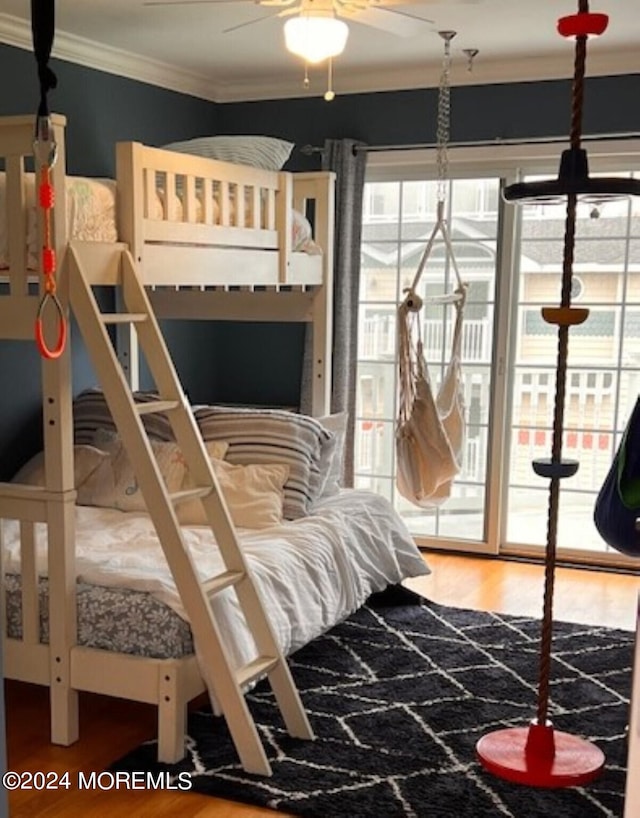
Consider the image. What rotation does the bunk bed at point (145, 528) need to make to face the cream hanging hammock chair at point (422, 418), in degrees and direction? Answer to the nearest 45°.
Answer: approximately 90° to its left

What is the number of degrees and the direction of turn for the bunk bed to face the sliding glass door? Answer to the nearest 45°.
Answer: approximately 90° to its left

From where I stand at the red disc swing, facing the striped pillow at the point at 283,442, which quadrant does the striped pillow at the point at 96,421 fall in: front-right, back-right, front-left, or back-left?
front-left

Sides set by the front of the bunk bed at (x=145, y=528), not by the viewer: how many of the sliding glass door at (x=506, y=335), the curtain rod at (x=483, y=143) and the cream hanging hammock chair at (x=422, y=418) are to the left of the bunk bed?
3

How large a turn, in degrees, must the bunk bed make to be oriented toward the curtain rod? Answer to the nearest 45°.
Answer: approximately 90° to its left

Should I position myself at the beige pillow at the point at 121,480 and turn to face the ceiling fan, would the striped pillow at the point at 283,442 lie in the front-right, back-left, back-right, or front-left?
front-left

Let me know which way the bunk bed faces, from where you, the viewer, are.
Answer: facing the viewer and to the right of the viewer

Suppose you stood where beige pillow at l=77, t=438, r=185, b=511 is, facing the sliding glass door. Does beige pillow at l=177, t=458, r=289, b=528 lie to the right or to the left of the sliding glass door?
right

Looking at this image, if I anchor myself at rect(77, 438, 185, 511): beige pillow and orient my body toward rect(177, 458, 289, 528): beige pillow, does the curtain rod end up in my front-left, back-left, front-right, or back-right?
front-left

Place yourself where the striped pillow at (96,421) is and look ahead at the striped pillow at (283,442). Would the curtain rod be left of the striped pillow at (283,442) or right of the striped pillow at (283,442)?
left
